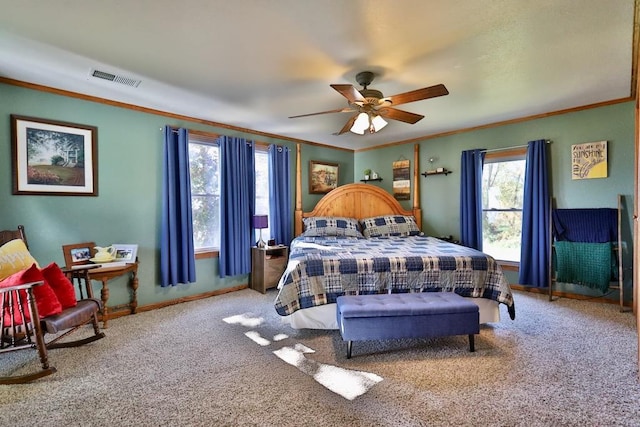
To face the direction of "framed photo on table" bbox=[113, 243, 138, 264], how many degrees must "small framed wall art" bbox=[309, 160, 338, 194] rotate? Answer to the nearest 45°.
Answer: approximately 90° to its right

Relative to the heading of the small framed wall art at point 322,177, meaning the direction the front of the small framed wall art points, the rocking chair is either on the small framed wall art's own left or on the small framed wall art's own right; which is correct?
on the small framed wall art's own right

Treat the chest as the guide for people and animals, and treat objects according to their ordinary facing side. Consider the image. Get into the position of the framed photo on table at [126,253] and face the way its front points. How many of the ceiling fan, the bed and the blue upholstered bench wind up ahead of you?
3

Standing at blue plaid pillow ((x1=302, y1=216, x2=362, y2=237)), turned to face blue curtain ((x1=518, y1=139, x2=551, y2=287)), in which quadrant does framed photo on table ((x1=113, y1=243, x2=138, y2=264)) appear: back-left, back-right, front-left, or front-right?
back-right

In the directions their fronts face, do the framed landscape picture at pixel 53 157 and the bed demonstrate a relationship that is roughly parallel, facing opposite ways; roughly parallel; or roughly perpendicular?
roughly perpendicular

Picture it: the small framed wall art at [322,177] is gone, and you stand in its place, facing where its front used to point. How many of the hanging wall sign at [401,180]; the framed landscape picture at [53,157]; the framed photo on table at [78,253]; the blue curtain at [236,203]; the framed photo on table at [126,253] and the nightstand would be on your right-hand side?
5

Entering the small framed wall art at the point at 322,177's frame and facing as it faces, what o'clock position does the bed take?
The bed is roughly at 1 o'clock from the small framed wall art.
